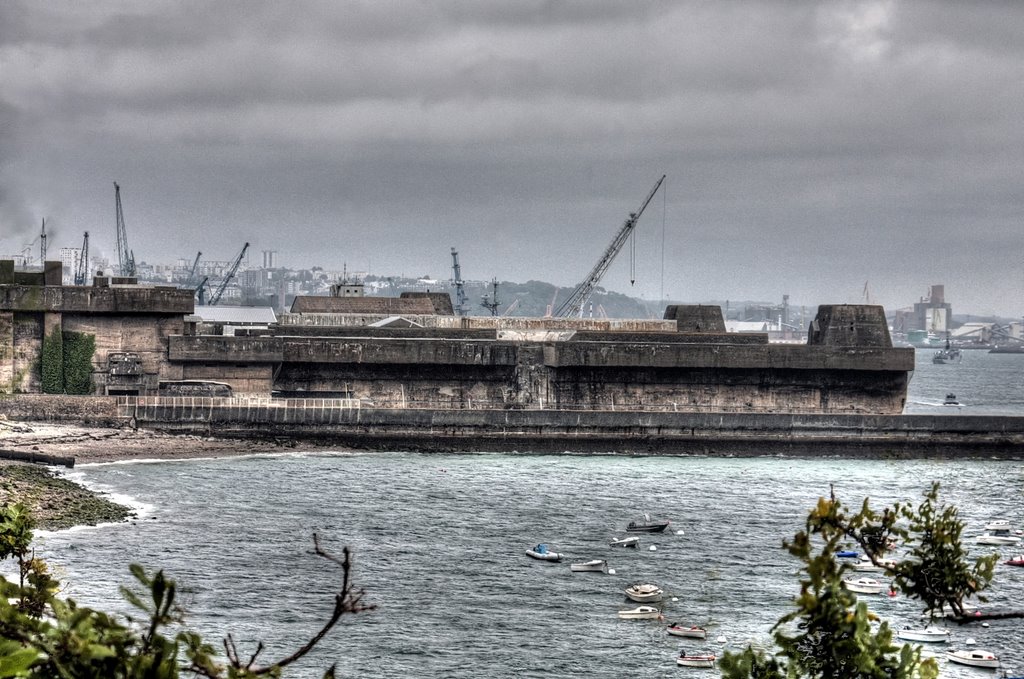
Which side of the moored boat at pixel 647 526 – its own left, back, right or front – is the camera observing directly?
right

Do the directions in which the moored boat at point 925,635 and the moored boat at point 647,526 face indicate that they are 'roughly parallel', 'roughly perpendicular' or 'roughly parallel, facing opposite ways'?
roughly parallel

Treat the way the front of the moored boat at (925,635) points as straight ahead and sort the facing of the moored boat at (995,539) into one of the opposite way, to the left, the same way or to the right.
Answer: the same way

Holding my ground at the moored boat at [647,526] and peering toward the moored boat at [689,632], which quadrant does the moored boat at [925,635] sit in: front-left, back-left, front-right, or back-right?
front-left

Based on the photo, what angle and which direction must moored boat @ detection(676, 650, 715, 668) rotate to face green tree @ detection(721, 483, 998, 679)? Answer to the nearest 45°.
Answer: approximately 90° to its right
